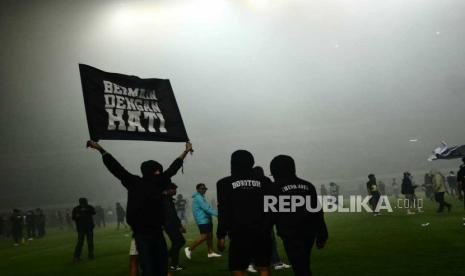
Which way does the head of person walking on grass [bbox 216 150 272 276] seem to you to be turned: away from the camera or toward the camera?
away from the camera

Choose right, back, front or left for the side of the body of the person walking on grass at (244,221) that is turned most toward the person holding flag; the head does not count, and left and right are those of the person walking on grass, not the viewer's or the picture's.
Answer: left

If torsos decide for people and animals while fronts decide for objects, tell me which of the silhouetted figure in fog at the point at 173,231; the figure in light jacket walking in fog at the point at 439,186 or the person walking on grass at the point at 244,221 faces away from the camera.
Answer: the person walking on grass

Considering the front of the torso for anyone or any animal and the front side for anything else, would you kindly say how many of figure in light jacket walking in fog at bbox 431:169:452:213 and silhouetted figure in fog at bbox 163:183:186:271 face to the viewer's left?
1

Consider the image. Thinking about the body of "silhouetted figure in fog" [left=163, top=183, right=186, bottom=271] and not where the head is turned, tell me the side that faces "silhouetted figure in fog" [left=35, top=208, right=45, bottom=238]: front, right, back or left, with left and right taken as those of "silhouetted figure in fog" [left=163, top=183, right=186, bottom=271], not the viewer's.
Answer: left

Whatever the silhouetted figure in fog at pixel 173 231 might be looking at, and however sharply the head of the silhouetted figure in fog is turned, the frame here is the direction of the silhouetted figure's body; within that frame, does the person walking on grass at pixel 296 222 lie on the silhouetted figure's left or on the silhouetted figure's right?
on the silhouetted figure's right

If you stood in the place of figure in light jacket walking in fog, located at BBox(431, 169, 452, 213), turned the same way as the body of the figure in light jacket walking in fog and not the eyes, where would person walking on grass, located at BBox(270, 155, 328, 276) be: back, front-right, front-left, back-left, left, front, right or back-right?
left

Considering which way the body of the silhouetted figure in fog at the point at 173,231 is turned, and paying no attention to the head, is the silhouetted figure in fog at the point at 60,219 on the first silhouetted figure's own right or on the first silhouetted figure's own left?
on the first silhouetted figure's own left

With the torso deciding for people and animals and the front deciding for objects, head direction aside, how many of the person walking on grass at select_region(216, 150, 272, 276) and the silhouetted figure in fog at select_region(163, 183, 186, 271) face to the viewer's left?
0

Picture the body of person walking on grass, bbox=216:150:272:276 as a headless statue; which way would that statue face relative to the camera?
away from the camera

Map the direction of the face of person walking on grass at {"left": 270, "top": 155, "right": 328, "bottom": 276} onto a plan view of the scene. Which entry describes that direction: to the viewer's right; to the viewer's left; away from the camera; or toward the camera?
away from the camera
